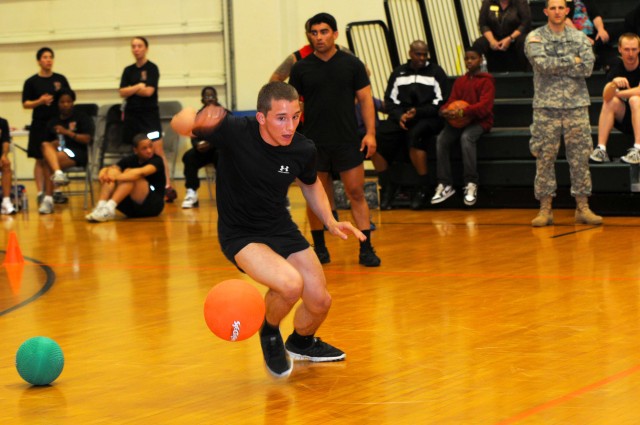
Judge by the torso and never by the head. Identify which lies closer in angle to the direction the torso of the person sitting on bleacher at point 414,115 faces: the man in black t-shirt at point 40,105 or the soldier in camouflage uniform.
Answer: the soldier in camouflage uniform

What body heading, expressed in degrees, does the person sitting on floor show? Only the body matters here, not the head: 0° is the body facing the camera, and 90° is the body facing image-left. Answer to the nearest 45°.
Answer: approximately 45°

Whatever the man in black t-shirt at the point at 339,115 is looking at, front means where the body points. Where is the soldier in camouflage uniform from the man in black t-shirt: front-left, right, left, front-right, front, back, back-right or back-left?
back-left

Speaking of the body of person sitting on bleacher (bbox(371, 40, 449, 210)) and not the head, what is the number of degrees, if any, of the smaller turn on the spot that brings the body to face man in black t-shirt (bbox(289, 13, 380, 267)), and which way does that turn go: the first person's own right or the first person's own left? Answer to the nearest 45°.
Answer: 0° — they already face them

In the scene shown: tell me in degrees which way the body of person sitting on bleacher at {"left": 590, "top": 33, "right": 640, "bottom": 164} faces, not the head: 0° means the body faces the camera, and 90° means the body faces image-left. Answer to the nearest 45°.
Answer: approximately 0°

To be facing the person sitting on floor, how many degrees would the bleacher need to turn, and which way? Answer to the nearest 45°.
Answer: approximately 90° to its right

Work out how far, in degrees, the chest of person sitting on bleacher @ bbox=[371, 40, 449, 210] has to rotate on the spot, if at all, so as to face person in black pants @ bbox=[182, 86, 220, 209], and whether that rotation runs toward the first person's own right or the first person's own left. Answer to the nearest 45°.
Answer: approximately 135° to the first person's own right
